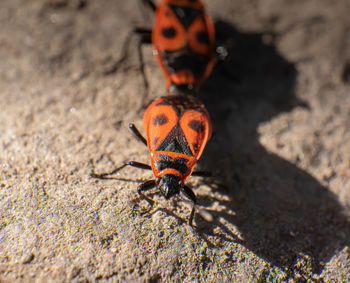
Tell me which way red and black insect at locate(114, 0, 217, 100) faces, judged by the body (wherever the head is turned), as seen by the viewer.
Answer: away from the camera

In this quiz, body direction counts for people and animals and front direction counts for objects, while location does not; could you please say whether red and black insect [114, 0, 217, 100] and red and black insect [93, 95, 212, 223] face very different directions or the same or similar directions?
very different directions

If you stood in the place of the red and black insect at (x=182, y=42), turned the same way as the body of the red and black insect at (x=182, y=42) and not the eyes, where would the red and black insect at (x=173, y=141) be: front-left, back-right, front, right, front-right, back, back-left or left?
back

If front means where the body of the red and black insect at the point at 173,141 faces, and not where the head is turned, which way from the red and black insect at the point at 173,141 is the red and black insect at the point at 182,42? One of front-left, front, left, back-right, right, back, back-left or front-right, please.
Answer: back

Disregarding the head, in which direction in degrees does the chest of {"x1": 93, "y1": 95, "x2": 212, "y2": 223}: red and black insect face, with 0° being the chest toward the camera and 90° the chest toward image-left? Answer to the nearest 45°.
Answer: approximately 0°
